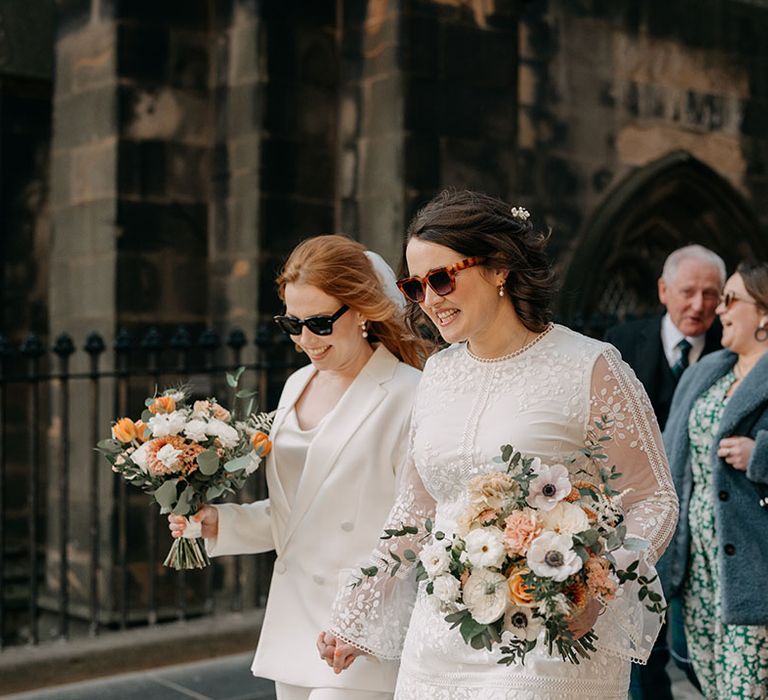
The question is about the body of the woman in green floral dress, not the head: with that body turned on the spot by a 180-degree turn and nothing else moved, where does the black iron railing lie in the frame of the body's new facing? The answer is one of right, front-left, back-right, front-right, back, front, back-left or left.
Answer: left

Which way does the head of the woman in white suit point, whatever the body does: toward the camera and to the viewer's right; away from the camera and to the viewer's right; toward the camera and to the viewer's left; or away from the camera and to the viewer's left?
toward the camera and to the viewer's left

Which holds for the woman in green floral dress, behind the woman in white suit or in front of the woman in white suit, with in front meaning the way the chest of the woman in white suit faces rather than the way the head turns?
behind

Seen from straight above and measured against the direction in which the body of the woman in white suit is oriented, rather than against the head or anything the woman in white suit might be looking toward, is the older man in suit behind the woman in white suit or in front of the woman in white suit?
behind

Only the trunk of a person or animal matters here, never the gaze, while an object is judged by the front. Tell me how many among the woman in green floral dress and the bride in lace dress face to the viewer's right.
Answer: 0

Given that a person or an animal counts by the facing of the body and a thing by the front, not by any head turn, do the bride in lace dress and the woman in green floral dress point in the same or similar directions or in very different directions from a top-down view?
same or similar directions

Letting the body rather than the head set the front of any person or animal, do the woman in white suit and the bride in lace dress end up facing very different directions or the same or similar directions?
same or similar directions

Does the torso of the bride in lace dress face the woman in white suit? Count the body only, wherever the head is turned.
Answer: no

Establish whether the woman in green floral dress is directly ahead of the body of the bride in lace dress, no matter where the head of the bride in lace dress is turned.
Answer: no

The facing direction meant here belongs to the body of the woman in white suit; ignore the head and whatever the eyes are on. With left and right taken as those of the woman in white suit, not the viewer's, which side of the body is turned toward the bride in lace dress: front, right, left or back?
left

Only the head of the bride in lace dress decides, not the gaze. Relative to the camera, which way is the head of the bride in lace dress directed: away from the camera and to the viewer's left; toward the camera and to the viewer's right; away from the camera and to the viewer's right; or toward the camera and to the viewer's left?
toward the camera and to the viewer's left

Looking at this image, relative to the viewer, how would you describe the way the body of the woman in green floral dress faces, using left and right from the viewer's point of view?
facing the viewer and to the left of the viewer

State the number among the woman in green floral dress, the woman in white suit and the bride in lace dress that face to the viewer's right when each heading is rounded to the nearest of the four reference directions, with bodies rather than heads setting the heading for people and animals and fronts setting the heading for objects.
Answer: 0
